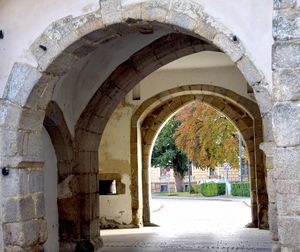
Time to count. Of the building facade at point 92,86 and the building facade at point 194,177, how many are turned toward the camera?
2

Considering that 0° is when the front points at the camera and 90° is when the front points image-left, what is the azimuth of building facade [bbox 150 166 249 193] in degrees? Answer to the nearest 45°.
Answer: approximately 0°

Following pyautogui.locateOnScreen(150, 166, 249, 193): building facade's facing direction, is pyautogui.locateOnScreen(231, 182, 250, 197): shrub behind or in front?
in front

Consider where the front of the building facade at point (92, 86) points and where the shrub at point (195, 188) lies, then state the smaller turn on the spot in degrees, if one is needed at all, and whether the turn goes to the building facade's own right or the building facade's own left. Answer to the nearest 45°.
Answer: approximately 180°

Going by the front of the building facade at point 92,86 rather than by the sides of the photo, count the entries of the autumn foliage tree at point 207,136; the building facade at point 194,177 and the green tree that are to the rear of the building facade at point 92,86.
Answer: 3

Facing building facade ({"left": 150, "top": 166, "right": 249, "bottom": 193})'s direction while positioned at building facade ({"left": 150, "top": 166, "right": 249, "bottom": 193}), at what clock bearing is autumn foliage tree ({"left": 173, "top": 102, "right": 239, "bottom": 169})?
The autumn foliage tree is roughly at 12 o'clock from the building facade.

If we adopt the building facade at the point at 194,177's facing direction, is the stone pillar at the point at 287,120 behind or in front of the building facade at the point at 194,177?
in front

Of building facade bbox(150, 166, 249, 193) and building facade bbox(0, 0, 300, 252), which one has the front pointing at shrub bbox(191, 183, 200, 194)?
building facade bbox(150, 166, 249, 193)

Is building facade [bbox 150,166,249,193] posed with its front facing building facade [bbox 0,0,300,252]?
yes

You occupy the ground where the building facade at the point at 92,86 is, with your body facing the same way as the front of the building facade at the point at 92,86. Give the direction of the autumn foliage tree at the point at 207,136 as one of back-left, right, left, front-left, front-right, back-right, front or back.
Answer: back

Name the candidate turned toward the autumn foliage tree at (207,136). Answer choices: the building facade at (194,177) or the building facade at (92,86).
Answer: the building facade at (194,177)

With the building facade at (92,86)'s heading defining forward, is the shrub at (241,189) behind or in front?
behind

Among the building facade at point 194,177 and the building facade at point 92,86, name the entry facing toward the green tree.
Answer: the building facade at point 194,177

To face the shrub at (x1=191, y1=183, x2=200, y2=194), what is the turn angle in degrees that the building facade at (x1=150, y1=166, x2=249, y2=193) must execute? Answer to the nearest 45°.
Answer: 0° — it already faces it
